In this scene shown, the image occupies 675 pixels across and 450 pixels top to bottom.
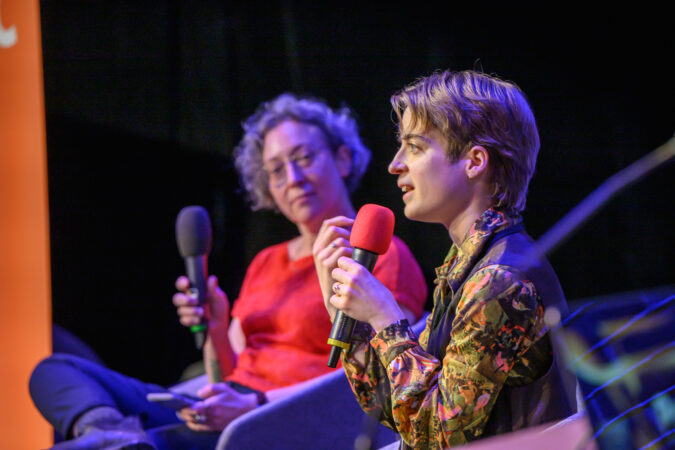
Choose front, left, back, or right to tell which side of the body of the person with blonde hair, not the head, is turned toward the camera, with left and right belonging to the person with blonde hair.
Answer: left

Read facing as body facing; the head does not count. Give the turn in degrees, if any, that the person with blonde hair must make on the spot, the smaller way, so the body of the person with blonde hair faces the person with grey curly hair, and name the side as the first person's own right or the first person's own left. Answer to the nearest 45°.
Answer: approximately 45° to the first person's own right

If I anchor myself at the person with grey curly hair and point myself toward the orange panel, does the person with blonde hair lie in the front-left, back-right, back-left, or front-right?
back-left

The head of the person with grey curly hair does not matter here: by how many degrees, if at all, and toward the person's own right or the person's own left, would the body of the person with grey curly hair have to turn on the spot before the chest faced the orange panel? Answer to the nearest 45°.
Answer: approximately 90° to the person's own right

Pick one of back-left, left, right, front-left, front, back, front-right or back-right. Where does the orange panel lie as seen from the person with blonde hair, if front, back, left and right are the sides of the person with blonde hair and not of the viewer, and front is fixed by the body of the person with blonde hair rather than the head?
front-right

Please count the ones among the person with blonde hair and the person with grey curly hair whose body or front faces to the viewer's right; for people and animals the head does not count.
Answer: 0

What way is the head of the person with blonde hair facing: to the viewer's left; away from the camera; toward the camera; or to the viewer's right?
to the viewer's left
